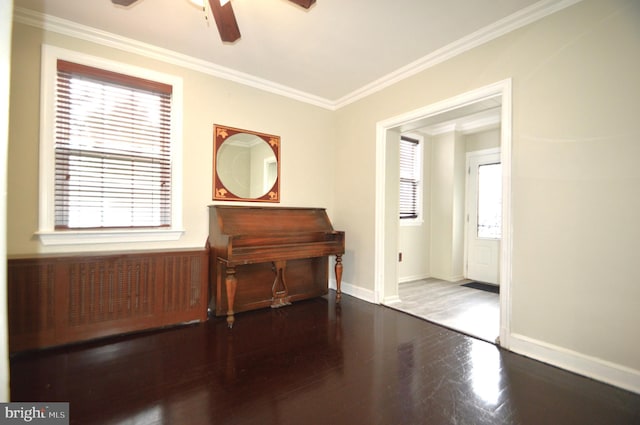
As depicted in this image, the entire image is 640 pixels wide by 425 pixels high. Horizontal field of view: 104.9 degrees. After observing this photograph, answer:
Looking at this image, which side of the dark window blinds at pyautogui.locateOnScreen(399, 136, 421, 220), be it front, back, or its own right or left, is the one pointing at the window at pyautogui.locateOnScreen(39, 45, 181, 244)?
right

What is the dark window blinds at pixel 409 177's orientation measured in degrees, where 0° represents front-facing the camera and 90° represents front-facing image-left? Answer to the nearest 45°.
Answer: approximately 315°

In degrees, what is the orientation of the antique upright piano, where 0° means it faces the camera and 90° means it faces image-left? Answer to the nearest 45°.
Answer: approximately 315°

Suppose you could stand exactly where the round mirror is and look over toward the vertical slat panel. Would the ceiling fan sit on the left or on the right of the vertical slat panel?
left

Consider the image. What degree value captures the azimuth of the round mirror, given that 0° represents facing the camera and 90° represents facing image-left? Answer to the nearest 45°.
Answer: approximately 315°

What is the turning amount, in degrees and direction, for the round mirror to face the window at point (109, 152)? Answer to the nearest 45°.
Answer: approximately 135° to its right

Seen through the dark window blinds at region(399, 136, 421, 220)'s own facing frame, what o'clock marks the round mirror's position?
The round mirror is roughly at 3 o'clock from the dark window blinds.

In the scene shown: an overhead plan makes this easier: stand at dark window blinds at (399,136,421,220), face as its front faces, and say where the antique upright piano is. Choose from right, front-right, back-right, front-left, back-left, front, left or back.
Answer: right
